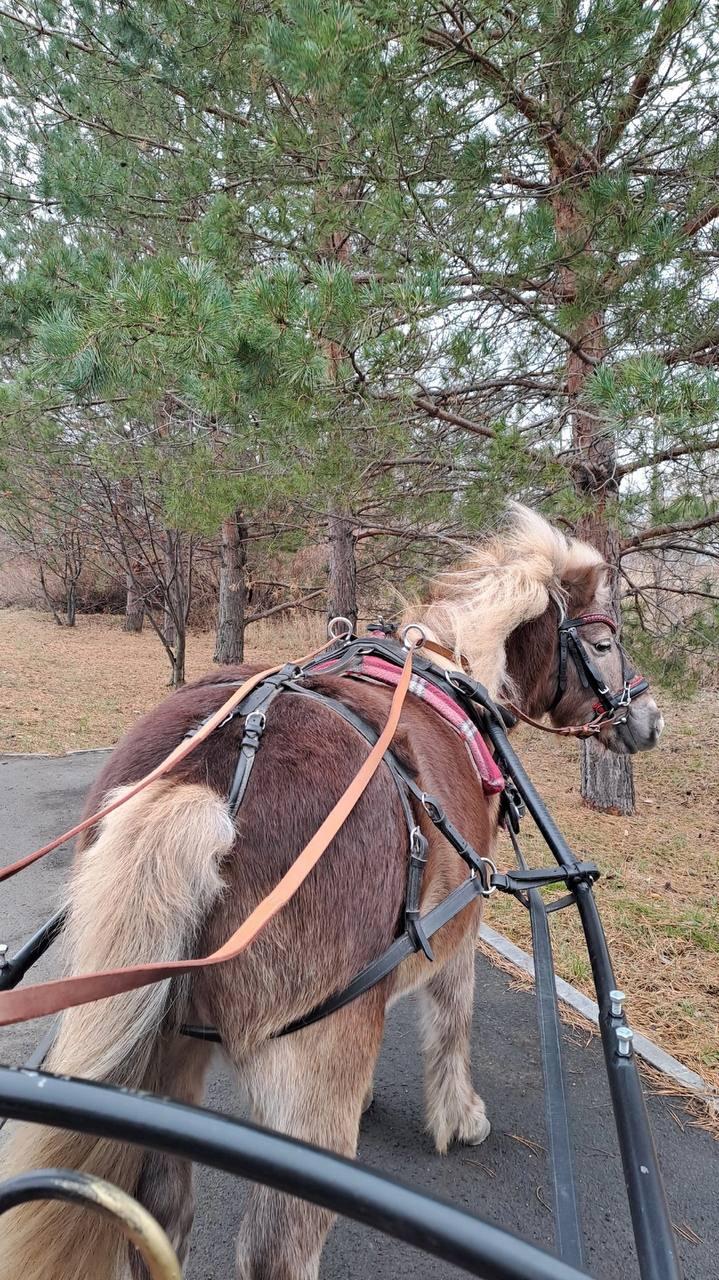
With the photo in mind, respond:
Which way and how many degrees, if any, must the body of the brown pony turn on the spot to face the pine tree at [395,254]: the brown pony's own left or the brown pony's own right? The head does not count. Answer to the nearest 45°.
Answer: approximately 45° to the brown pony's own left

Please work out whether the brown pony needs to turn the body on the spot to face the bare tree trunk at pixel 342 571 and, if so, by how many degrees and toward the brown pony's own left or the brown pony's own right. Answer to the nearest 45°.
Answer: approximately 45° to the brown pony's own left

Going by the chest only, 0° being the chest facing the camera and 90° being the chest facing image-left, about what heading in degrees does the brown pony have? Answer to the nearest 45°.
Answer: approximately 225°

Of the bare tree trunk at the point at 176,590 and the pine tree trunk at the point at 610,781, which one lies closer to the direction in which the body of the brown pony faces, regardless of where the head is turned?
the pine tree trunk

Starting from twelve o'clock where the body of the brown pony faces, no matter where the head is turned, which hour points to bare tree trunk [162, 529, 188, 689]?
The bare tree trunk is roughly at 10 o'clock from the brown pony.

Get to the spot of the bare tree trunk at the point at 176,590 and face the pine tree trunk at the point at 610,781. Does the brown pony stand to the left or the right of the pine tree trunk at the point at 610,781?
right

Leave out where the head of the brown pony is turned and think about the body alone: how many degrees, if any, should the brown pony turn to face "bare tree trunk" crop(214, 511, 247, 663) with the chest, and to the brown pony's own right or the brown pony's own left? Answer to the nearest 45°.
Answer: approximately 45° to the brown pony's own left
